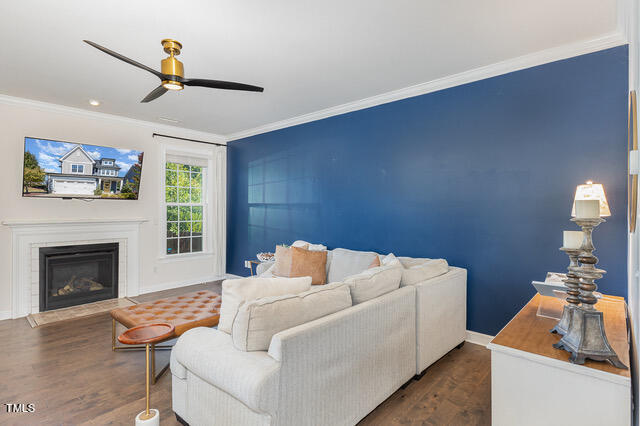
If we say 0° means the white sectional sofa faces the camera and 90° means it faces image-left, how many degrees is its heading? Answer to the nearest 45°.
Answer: approximately 135°

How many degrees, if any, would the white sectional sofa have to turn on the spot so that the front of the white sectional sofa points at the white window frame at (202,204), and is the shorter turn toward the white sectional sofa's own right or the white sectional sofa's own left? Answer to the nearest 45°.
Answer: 0° — it already faces it

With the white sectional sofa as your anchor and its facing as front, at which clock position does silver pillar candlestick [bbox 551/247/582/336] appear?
The silver pillar candlestick is roughly at 5 o'clock from the white sectional sofa.

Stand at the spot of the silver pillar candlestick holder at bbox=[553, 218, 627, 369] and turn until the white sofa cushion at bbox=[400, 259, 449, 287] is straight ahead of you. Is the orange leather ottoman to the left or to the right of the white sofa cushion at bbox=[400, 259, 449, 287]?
left

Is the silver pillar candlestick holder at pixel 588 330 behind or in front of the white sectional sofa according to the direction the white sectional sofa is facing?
behind

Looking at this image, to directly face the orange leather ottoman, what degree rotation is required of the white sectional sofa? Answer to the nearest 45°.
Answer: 0° — it already faces it

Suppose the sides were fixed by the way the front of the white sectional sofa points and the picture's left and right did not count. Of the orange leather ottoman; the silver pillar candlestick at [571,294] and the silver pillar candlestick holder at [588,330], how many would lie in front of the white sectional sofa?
1
